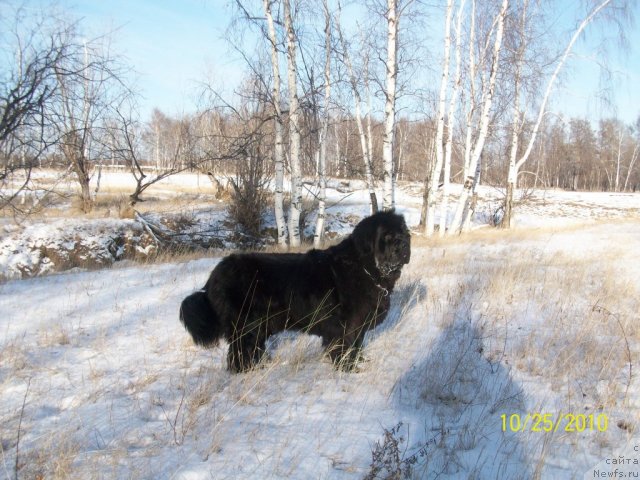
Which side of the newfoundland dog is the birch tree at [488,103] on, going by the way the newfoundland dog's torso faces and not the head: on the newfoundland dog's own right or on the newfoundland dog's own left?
on the newfoundland dog's own left

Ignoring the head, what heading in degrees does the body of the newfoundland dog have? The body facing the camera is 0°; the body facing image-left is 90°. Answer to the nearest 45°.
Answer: approximately 270°
